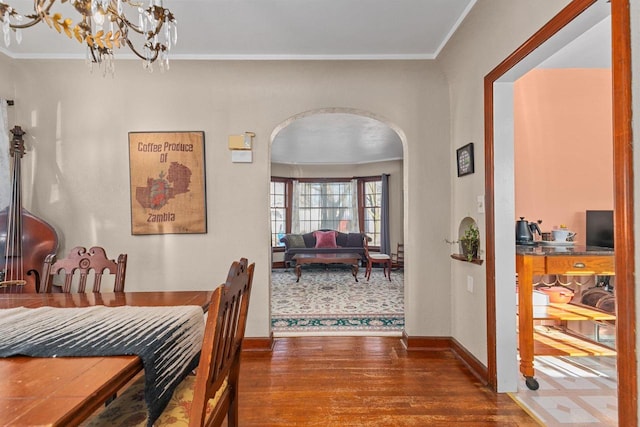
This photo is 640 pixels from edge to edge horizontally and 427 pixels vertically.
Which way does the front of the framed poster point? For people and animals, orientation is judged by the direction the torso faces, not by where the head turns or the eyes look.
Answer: toward the camera

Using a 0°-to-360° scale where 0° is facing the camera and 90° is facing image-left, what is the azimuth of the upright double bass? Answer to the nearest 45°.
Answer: approximately 0°

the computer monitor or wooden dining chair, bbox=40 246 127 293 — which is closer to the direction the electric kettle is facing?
the wooden dining chair

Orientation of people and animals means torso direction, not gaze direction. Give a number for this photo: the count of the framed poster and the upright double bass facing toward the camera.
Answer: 2

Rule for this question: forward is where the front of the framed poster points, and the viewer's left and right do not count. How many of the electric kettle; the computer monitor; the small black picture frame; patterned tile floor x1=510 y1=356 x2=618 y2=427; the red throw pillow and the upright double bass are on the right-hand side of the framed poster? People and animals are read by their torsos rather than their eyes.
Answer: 1

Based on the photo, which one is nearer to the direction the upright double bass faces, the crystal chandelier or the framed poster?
the crystal chandelier

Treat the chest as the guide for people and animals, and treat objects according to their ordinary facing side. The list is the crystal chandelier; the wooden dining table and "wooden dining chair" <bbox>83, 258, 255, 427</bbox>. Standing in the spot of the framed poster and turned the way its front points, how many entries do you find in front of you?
3

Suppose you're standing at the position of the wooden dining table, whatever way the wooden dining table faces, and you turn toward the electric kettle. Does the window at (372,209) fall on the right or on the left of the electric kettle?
left

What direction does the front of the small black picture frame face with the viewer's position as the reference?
facing the viewer and to the left of the viewer

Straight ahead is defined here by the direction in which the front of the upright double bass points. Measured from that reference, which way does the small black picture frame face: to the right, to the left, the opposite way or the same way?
to the right

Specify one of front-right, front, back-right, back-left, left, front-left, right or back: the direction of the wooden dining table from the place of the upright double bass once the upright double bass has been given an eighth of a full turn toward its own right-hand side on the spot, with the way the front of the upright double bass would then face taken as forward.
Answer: front-left

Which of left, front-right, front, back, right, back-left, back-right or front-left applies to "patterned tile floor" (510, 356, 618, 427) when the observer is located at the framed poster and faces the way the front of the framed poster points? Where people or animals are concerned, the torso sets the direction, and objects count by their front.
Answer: front-left

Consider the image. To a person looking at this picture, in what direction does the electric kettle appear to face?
facing to the left of the viewer

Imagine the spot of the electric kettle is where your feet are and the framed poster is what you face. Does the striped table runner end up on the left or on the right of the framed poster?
left
